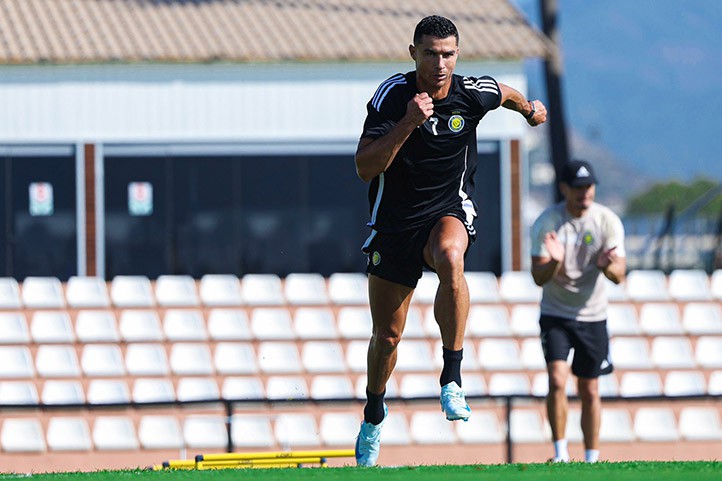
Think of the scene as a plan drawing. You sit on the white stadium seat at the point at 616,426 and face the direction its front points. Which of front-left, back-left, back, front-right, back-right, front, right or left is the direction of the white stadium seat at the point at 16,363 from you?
right

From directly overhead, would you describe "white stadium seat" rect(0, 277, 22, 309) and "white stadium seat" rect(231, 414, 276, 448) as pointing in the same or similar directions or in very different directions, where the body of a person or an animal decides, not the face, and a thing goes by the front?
same or similar directions

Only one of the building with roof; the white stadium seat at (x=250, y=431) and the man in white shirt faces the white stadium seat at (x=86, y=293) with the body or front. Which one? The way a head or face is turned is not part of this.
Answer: the building with roof

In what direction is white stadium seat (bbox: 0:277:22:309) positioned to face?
toward the camera

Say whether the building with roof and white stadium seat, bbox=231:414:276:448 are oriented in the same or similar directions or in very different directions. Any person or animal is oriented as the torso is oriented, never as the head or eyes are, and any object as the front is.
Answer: same or similar directions

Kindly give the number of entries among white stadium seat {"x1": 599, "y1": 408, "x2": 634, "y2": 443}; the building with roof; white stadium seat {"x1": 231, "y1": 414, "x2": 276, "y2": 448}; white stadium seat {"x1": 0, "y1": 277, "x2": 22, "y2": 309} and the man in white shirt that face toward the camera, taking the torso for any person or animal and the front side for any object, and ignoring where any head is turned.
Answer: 5

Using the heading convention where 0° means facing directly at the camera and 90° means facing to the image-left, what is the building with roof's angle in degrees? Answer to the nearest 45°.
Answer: approximately 0°

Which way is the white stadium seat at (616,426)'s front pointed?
toward the camera

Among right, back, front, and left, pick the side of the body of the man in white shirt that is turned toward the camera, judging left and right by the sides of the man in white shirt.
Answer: front

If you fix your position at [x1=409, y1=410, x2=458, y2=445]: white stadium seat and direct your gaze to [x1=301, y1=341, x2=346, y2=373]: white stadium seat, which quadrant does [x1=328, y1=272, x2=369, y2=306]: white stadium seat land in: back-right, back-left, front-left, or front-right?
front-right

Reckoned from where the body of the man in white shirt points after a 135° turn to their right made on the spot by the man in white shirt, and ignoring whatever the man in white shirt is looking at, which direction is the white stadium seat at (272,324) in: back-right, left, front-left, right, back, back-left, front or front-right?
front

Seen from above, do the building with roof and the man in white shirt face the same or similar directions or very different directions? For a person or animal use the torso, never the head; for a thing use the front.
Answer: same or similar directions

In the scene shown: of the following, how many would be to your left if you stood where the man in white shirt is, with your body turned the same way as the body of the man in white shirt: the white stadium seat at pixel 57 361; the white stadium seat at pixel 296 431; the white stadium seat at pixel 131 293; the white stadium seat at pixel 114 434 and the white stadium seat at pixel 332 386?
0

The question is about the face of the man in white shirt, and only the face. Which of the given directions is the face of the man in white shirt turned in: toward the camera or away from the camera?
toward the camera

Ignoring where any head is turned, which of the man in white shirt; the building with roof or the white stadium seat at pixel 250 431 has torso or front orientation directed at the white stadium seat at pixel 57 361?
the building with roof

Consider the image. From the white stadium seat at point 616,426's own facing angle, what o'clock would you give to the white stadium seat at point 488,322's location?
the white stadium seat at point 488,322 is roughly at 4 o'clock from the white stadium seat at point 616,426.

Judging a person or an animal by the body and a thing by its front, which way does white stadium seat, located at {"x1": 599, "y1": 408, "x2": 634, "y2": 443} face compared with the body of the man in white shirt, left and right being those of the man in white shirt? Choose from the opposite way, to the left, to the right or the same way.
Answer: the same way

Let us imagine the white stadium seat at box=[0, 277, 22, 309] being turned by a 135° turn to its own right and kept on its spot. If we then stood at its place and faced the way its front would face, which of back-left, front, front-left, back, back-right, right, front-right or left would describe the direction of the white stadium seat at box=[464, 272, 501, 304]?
back-right

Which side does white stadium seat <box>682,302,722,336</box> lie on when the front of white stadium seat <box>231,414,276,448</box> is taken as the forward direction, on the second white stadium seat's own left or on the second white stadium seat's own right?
on the second white stadium seat's own left

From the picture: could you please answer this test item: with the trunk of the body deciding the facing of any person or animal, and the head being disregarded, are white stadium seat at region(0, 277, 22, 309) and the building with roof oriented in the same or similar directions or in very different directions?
same or similar directions

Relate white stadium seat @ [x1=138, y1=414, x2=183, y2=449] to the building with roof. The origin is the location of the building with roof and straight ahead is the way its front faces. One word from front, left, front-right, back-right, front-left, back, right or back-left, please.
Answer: front

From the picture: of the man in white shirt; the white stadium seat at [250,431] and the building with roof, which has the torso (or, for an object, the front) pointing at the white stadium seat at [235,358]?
the building with roof

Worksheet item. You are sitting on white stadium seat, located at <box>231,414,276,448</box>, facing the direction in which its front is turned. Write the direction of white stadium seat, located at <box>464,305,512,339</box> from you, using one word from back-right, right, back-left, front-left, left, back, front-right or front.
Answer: back-left

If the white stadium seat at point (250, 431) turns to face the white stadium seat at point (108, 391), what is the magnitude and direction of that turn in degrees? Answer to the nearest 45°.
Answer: approximately 135° to its right
